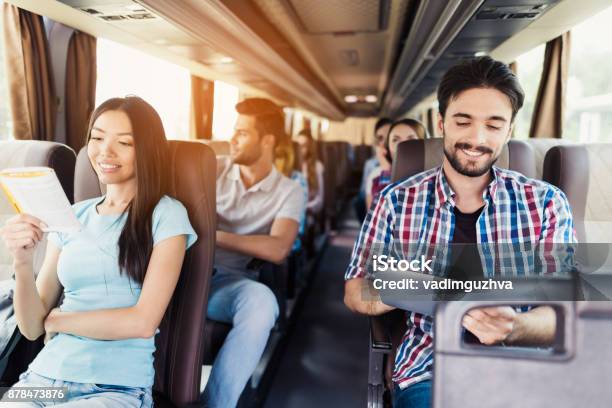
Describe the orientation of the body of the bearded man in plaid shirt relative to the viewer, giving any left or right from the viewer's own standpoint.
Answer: facing the viewer

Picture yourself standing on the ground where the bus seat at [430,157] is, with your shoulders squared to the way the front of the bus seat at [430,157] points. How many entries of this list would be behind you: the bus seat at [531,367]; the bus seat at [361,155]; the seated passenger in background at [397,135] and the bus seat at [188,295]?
2

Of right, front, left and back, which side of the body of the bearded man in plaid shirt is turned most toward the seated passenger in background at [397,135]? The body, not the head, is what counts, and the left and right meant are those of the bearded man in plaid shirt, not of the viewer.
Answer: back

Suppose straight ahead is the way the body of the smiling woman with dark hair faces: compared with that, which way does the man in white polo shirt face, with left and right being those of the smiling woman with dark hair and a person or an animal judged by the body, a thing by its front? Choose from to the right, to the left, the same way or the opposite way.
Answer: the same way

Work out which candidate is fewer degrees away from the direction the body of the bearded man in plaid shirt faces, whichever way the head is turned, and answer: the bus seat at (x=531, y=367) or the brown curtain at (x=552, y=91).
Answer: the bus seat

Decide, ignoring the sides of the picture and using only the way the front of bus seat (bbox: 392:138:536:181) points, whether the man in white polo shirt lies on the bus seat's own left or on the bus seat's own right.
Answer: on the bus seat's own right

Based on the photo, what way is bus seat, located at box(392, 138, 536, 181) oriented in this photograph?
toward the camera

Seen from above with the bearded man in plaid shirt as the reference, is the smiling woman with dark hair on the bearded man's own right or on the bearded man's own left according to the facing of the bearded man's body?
on the bearded man's own right

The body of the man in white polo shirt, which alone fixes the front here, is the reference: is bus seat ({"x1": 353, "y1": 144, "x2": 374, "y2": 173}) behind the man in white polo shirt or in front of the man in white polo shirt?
behind

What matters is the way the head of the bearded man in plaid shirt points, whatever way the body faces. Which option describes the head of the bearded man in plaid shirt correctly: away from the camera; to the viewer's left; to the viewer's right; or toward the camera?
toward the camera

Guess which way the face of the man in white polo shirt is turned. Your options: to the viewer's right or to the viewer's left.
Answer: to the viewer's left

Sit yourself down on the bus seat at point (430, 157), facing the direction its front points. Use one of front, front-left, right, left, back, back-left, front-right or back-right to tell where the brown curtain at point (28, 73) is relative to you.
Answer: right

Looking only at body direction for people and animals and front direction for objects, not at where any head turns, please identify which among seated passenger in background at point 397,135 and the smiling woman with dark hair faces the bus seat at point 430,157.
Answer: the seated passenger in background

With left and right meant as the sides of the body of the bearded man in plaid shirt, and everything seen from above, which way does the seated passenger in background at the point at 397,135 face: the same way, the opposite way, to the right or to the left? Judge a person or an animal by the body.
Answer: the same way

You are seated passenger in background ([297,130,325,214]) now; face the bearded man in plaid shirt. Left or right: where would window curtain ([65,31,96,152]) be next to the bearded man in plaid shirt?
right

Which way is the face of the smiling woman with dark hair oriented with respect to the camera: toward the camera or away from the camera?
toward the camera

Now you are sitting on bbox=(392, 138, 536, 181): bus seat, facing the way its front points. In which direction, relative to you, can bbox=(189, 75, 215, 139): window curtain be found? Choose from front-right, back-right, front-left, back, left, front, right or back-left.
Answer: back-right

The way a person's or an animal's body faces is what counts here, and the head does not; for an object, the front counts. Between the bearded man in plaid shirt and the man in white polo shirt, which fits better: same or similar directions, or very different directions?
same or similar directions
